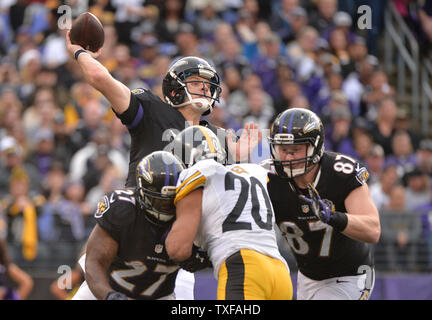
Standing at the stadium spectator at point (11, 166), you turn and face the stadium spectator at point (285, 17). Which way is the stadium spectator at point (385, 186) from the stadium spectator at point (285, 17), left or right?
right

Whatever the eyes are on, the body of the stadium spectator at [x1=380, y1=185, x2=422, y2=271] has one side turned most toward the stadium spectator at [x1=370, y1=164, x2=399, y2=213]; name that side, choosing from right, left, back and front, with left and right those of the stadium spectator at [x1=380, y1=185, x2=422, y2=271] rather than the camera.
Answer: back

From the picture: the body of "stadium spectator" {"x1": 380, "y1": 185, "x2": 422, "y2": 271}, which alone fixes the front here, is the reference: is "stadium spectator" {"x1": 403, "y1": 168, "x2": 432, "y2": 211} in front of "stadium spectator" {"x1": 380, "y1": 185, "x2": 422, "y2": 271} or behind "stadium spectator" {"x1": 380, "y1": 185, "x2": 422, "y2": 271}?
behind

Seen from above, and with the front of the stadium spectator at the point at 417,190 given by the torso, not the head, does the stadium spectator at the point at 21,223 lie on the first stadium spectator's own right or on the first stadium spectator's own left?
on the first stadium spectator's own right

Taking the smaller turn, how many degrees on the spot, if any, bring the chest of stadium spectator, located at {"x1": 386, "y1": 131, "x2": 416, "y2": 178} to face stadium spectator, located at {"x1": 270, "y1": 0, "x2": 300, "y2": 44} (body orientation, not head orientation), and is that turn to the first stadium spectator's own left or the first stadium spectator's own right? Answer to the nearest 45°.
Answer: approximately 135° to the first stadium spectator's own right

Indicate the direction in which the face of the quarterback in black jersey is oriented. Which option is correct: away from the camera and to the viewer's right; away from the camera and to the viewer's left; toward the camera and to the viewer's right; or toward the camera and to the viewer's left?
toward the camera and to the viewer's right

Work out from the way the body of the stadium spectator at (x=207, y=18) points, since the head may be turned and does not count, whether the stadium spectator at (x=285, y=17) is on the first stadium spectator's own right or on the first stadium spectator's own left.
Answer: on the first stadium spectator's own left

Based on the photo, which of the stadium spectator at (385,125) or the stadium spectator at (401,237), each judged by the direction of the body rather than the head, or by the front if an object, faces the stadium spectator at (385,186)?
the stadium spectator at (385,125)

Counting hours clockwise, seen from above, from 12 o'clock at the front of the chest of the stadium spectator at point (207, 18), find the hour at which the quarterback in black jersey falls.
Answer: The quarterback in black jersey is roughly at 12 o'clock from the stadium spectator.

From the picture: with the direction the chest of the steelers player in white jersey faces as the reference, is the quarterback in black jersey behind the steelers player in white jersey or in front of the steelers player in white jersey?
in front

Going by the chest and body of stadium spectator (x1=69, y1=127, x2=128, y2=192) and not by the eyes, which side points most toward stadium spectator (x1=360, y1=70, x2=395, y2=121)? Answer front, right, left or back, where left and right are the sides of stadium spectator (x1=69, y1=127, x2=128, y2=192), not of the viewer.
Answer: left

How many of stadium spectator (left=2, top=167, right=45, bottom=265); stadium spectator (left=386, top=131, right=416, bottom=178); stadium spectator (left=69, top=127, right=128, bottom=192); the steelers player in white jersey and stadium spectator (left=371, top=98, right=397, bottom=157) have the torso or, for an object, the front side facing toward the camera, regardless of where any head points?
4
